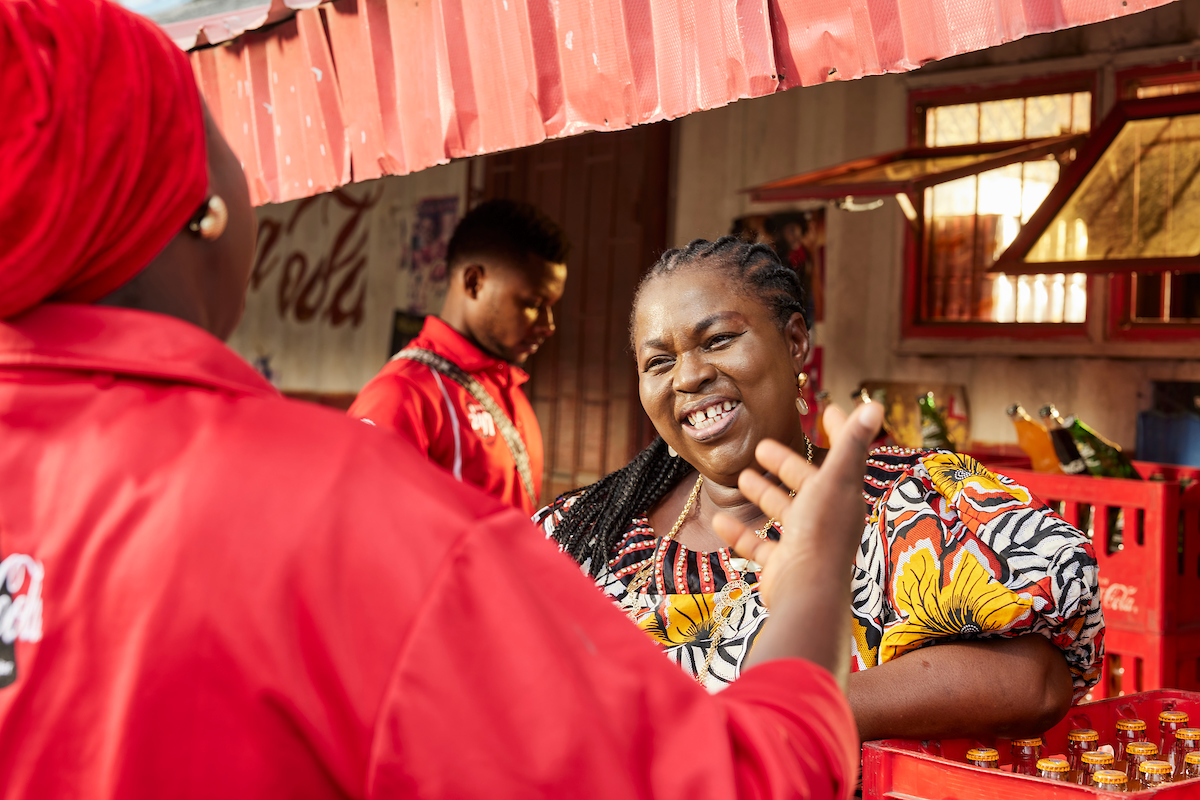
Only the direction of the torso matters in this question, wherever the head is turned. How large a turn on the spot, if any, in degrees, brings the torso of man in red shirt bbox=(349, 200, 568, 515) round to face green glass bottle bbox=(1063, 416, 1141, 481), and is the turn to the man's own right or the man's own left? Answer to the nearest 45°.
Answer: approximately 45° to the man's own left

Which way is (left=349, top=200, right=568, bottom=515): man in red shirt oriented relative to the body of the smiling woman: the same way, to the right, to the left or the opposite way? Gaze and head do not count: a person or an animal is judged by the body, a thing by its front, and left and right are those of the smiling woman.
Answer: to the left

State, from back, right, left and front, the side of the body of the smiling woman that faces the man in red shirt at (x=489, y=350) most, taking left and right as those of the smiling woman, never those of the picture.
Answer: right

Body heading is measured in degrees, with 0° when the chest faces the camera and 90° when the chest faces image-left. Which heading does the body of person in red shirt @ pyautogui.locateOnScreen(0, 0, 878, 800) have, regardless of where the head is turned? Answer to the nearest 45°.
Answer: approximately 225°

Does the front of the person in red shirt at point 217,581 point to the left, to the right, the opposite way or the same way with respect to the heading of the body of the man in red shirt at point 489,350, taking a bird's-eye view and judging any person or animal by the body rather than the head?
to the left

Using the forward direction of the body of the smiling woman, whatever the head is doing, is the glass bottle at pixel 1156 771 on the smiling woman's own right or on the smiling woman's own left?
on the smiling woman's own left

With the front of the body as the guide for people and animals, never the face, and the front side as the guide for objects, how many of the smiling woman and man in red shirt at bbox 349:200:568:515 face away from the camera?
0

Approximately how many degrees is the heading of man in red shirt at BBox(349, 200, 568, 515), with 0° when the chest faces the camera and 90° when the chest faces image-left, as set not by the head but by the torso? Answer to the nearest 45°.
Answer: approximately 315°

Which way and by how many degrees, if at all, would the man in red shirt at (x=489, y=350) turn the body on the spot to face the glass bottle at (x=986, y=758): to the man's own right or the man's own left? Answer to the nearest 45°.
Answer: approximately 45° to the man's own right

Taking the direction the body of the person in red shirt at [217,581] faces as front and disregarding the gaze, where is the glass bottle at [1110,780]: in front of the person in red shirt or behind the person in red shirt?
in front

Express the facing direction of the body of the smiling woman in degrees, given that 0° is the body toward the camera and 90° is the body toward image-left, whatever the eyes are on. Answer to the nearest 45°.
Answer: approximately 45°

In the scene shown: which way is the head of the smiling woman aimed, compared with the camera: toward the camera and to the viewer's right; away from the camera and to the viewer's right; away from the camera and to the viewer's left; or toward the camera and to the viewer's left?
toward the camera and to the viewer's left

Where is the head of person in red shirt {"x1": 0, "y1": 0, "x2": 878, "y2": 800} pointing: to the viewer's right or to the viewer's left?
to the viewer's right

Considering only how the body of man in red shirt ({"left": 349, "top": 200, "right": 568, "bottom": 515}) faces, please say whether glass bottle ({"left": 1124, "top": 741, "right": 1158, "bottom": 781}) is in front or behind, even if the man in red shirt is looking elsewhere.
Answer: in front
